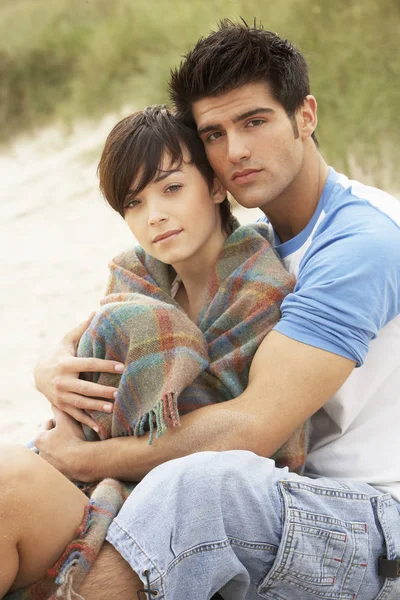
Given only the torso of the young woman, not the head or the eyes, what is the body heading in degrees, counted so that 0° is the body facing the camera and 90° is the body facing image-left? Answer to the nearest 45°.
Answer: approximately 45°
